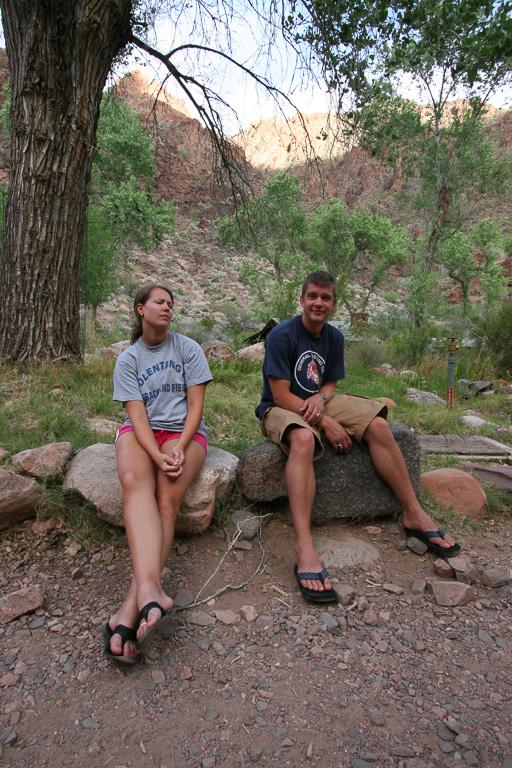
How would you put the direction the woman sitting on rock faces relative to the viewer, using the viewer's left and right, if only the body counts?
facing the viewer

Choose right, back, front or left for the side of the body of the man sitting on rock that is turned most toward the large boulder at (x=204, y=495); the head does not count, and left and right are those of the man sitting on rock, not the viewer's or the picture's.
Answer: right

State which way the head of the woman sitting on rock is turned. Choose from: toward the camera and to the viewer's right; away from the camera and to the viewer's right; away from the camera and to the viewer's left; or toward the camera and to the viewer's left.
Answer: toward the camera and to the viewer's right

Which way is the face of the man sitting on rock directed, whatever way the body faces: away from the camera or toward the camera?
toward the camera

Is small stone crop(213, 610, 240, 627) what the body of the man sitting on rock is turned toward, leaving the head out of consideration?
no

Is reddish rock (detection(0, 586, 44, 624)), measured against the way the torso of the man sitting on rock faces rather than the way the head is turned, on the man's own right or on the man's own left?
on the man's own right

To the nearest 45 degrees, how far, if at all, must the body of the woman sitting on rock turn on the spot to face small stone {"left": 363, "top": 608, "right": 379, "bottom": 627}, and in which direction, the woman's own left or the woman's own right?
approximately 45° to the woman's own left

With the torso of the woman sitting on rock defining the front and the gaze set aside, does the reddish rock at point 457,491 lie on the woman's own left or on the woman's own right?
on the woman's own left

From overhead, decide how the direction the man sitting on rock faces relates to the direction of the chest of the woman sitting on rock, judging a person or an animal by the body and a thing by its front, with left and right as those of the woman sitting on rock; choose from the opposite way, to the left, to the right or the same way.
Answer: the same way

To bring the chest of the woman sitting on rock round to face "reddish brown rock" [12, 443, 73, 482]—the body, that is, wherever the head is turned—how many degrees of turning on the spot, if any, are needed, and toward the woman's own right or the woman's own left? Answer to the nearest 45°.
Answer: approximately 135° to the woman's own right

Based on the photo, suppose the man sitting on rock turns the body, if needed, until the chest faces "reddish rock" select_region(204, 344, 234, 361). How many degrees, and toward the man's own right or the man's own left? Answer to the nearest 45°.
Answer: approximately 180°

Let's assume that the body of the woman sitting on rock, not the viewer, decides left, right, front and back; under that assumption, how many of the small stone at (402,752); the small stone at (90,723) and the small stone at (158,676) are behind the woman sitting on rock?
0

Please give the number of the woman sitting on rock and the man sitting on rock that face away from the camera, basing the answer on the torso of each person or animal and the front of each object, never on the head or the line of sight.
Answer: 0
